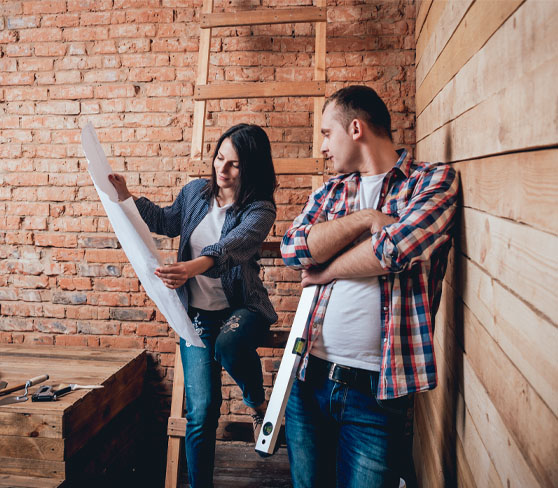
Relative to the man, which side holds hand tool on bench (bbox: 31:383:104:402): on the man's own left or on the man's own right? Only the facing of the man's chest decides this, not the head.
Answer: on the man's own right

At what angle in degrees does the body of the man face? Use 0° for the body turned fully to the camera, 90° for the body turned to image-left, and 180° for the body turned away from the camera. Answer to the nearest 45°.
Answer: approximately 45°
